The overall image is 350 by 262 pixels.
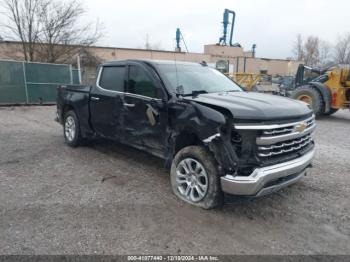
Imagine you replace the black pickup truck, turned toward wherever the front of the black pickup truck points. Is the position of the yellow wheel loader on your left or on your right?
on your left

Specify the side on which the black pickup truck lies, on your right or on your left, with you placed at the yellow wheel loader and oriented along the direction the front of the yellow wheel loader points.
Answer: on your left

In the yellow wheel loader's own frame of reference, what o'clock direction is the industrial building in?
The industrial building is roughly at 12 o'clock from the yellow wheel loader.

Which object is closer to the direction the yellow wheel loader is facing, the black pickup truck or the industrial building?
the industrial building

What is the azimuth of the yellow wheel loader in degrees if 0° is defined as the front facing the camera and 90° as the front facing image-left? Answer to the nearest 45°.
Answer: approximately 135°

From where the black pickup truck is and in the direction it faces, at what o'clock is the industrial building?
The industrial building is roughly at 7 o'clock from the black pickup truck.

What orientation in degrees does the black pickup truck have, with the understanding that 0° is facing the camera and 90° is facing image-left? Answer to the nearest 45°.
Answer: approximately 315°

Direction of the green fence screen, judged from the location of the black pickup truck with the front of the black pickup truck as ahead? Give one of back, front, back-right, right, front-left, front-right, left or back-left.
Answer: back

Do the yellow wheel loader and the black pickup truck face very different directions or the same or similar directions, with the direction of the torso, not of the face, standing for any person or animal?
very different directions

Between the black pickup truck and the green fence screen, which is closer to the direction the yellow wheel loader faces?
the green fence screen
